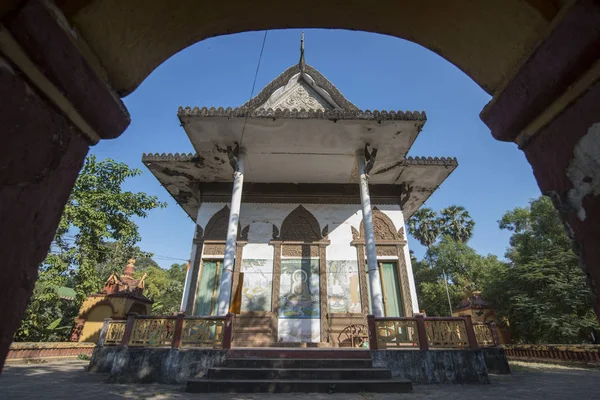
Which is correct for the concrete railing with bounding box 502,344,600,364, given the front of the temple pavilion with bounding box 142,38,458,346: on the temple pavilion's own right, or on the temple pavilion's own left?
on the temple pavilion's own left

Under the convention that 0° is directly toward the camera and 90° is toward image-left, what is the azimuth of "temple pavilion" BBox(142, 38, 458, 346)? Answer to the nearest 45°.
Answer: approximately 0°

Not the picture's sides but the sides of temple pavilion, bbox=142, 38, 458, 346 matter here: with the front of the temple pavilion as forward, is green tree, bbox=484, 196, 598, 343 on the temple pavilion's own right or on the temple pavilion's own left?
on the temple pavilion's own left

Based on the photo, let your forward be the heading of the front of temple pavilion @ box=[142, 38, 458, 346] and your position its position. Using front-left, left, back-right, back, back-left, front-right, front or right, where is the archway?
front

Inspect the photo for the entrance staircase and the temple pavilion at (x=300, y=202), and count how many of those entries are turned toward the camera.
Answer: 2

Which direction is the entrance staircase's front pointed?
toward the camera

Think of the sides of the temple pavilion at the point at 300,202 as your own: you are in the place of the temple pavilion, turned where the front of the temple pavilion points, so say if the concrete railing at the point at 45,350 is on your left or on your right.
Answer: on your right

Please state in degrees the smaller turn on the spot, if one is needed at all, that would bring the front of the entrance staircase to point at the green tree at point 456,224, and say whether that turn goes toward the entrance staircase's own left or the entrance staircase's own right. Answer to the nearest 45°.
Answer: approximately 135° to the entrance staircase's own left

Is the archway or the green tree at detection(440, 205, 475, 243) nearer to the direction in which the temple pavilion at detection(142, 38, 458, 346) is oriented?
the archway

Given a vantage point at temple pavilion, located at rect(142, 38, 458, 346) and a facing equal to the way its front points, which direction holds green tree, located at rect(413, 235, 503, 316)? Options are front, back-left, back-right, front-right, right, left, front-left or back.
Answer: back-left

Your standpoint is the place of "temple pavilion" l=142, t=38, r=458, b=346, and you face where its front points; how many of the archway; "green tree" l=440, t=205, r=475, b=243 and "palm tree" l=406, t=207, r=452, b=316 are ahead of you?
1

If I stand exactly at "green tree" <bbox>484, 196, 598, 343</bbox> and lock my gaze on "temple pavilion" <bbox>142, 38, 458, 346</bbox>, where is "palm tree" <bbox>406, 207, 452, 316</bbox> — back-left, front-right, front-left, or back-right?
back-right

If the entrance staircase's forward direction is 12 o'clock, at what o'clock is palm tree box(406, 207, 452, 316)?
The palm tree is roughly at 7 o'clock from the entrance staircase.

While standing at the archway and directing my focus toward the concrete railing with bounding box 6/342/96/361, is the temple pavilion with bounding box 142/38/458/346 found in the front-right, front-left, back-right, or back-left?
front-right
